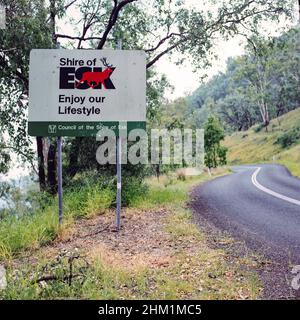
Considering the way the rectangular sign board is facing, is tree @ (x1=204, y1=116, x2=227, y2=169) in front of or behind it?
behind

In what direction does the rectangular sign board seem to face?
toward the camera

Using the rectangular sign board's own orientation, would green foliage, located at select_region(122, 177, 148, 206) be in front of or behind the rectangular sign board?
behind
